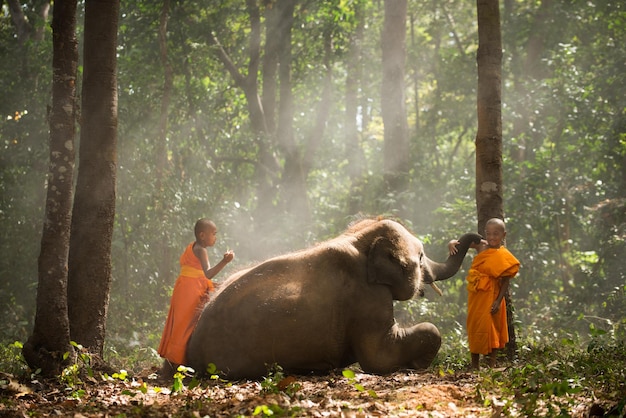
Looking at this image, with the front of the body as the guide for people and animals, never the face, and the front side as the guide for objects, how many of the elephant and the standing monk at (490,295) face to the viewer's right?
1

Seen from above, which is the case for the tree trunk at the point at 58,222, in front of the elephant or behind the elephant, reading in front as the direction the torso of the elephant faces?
behind

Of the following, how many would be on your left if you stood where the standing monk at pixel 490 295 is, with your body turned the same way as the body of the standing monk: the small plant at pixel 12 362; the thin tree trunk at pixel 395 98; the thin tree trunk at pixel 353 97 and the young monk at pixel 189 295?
0

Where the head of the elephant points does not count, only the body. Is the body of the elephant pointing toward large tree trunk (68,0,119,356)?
no

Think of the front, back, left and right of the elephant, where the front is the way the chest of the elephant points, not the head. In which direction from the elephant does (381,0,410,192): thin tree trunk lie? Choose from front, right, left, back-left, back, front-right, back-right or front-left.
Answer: left

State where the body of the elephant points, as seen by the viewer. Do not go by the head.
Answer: to the viewer's right

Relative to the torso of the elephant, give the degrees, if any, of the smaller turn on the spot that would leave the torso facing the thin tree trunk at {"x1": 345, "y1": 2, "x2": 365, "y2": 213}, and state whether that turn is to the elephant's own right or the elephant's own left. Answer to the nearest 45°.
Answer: approximately 90° to the elephant's own left

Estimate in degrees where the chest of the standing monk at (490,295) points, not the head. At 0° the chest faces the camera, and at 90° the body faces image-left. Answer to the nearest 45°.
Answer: approximately 45°

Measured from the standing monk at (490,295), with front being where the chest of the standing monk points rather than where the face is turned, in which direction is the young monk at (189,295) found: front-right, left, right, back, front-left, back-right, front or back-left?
front-right

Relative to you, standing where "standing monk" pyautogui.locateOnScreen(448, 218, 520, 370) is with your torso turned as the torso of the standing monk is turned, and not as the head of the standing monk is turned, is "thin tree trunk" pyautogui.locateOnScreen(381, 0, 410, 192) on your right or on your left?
on your right

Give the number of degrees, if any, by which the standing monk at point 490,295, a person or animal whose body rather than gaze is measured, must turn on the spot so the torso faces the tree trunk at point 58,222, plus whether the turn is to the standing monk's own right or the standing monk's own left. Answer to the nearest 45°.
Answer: approximately 90° to the standing monk's own right

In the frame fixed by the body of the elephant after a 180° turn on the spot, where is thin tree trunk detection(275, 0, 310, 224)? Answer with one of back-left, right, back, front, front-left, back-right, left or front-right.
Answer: right

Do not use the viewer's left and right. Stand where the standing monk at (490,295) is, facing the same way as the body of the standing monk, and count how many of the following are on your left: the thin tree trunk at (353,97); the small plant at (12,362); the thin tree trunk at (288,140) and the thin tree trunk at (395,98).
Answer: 0

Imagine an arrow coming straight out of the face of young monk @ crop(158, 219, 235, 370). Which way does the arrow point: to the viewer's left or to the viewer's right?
to the viewer's right

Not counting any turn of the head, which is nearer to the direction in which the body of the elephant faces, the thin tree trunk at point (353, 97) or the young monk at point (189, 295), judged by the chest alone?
the thin tree trunk
